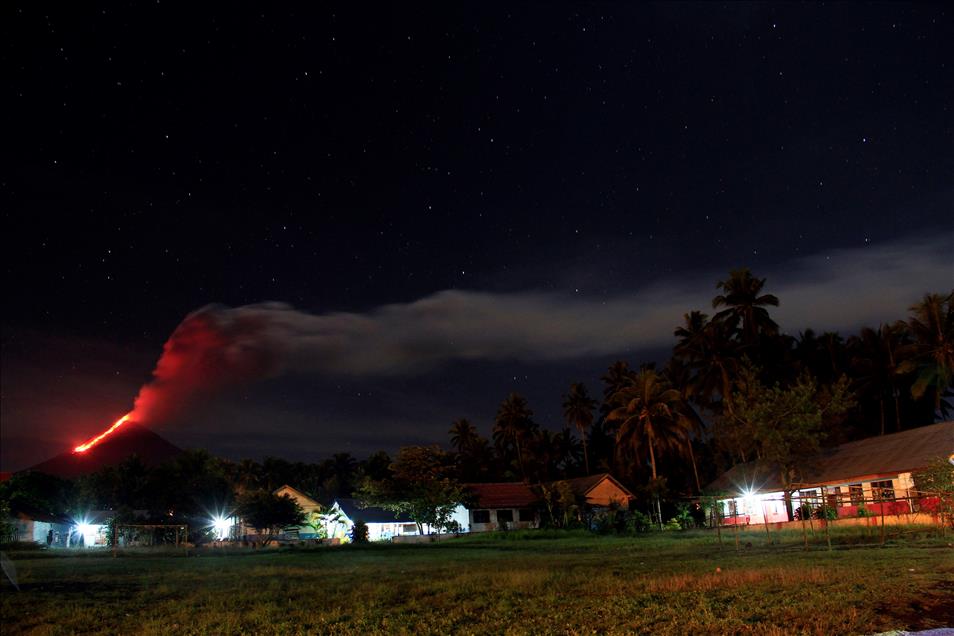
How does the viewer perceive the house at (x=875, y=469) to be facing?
facing the viewer and to the left of the viewer
